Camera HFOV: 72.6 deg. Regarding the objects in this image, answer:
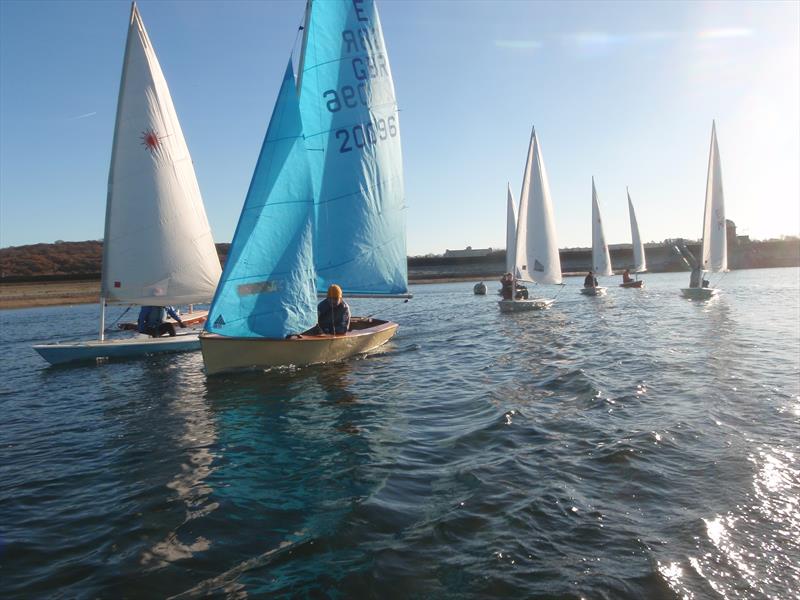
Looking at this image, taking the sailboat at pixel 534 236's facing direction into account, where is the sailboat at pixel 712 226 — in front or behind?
behind

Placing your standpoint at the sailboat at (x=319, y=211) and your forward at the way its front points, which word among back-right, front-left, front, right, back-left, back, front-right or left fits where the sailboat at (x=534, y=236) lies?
back

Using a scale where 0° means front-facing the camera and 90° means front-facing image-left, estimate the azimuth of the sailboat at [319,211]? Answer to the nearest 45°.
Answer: approximately 45°

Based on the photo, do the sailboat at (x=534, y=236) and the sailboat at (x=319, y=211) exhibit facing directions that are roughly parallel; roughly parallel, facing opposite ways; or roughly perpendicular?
roughly perpendicular

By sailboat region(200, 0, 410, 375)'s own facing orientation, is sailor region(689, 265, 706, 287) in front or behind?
behind

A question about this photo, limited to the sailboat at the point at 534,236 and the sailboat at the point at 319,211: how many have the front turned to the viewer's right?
0
